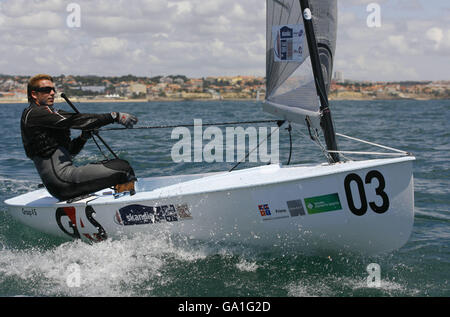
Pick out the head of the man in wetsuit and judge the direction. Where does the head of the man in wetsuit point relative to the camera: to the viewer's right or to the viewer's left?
to the viewer's right

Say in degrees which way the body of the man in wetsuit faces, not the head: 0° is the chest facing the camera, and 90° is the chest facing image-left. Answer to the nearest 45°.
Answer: approximately 270°
